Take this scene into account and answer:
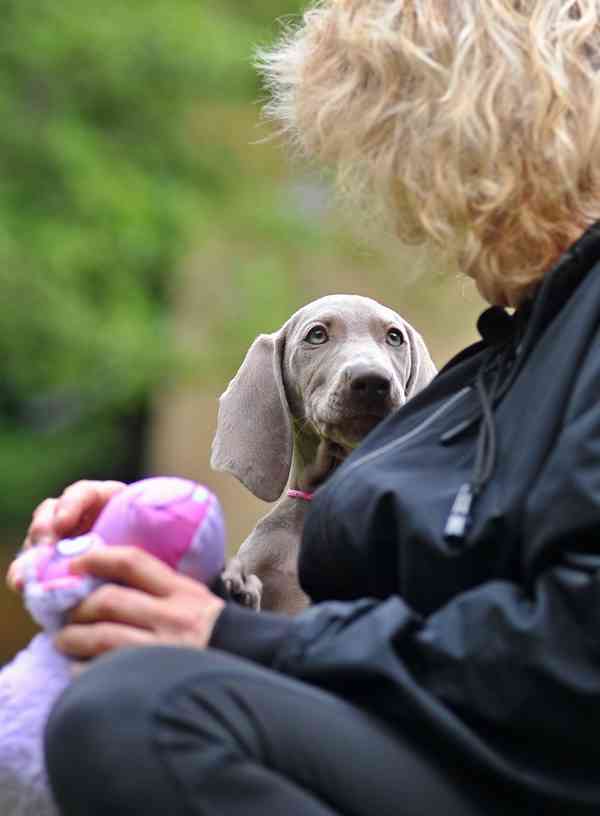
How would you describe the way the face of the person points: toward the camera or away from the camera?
away from the camera

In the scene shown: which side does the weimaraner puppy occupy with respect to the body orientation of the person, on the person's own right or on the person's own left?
on the person's own right

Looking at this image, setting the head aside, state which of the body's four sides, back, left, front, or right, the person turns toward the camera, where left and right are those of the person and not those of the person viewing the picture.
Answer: left
